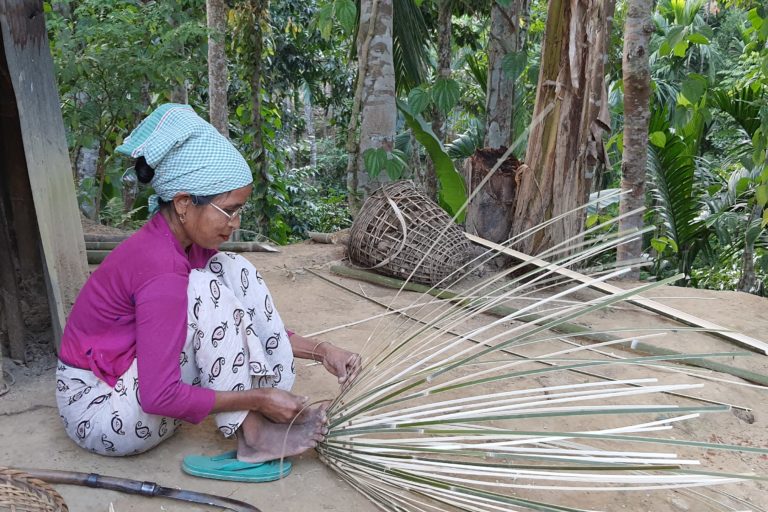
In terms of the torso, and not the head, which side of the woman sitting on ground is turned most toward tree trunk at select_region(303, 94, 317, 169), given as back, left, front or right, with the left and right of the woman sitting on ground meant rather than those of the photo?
left

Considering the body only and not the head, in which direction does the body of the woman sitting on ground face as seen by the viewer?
to the viewer's right

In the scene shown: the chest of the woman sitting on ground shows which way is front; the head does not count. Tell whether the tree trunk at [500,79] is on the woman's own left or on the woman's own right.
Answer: on the woman's own left

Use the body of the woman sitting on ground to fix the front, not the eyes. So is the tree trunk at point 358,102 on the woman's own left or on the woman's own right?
on the woman's own left

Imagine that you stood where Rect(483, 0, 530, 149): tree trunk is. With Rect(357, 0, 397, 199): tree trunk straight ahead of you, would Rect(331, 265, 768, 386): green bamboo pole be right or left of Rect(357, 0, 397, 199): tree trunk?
left

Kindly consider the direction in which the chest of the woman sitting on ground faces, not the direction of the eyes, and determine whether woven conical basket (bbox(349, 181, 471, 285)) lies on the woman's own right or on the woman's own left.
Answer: on the woman's own left

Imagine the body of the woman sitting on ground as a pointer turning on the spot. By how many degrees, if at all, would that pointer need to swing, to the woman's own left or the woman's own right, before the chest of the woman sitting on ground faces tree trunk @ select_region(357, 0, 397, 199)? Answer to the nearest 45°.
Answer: approximately 45° to the woman's own left
